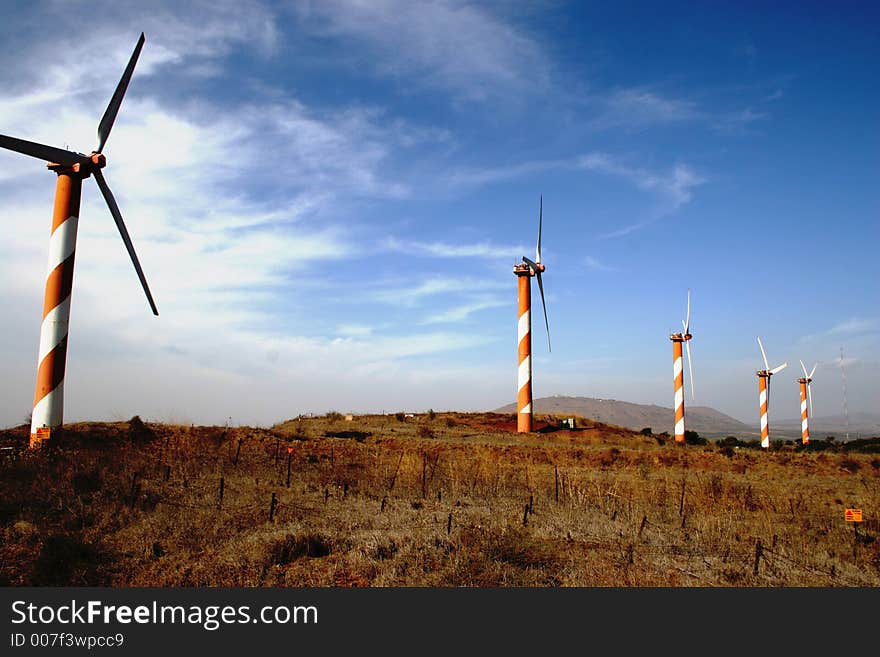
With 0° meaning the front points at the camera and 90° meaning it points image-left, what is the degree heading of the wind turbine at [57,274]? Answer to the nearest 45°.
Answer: approximately 315°

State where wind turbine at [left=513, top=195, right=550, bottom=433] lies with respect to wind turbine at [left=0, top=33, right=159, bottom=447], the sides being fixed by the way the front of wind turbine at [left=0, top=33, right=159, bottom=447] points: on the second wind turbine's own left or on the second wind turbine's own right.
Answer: on the second wind turbine's own left

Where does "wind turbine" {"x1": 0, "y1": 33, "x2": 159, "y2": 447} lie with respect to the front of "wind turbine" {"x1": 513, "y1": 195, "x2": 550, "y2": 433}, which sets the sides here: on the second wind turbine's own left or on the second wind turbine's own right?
on the second wind turbine's own right

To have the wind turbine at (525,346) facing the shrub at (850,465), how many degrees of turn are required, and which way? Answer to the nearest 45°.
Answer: approximately 45° to its right

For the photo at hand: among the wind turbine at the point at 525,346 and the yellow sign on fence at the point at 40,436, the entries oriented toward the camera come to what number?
1

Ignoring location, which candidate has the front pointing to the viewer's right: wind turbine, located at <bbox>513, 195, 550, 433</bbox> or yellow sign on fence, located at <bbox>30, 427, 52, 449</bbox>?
the wind turbine

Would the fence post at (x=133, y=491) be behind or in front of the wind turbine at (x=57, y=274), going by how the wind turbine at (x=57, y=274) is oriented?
in front

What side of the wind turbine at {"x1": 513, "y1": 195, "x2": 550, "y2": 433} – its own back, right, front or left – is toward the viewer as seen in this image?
right

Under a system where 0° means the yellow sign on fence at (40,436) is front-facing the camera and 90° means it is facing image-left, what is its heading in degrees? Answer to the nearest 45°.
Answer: approximately 0°

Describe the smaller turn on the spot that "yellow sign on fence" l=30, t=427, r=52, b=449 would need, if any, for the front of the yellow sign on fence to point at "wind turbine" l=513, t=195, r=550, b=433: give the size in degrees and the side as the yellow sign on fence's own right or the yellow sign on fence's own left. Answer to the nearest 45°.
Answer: approximately 135° to the yellow sign on fence's own left

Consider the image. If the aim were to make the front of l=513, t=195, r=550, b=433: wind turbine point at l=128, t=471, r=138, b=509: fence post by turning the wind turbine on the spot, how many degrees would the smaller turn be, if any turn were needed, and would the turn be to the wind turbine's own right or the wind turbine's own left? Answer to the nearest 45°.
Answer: approximately 90° to the wind turbine's own right

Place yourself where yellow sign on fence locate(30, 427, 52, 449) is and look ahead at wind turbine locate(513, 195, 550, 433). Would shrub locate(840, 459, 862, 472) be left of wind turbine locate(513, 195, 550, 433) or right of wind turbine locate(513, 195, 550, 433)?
right
